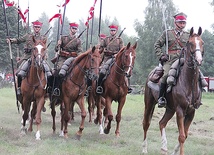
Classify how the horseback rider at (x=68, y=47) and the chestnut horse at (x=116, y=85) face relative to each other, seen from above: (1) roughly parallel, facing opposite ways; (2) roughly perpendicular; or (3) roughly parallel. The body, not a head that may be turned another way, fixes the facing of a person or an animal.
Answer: roughly parallel

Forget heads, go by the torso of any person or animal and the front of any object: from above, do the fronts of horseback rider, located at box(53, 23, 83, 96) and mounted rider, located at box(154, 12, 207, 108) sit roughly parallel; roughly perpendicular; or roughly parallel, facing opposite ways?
roughly parallel

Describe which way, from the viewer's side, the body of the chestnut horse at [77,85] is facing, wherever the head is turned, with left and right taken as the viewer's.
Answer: facing the viewer and to the right of the viewer

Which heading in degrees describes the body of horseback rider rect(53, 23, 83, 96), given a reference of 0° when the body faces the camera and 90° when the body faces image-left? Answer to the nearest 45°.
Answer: approximately 315°

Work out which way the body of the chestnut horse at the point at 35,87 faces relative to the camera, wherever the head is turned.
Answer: toward the camera

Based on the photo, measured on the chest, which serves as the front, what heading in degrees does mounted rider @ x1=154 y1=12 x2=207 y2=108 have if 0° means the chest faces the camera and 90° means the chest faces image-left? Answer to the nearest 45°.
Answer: approximately 315°

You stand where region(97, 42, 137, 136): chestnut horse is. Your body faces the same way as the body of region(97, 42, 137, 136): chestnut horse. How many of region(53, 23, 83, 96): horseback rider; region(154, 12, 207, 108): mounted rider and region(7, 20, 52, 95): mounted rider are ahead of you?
1

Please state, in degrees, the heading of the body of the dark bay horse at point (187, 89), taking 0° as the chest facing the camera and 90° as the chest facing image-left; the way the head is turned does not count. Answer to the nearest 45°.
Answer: approximately 315°

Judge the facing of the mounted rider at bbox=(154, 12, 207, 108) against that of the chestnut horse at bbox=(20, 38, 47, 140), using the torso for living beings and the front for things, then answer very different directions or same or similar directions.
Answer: same or similar directions

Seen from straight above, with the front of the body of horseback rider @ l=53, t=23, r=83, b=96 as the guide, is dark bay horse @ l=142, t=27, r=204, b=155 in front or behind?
in front
